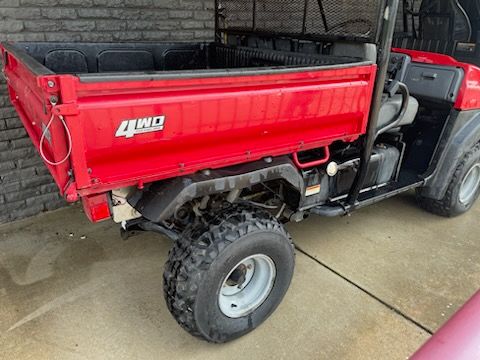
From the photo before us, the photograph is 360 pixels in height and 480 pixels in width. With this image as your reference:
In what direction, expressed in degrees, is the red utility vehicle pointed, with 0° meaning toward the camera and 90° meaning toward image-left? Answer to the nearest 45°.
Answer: approximately 225°
